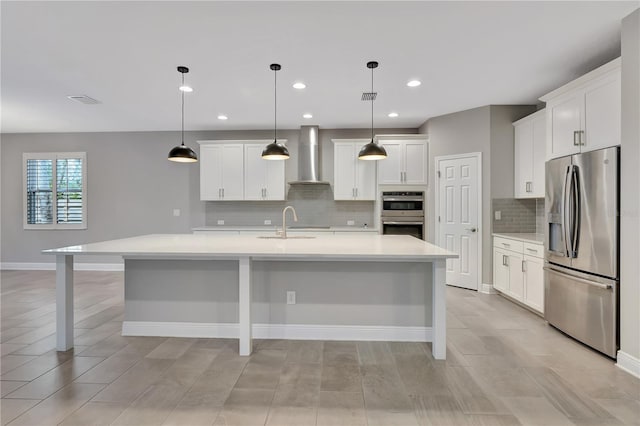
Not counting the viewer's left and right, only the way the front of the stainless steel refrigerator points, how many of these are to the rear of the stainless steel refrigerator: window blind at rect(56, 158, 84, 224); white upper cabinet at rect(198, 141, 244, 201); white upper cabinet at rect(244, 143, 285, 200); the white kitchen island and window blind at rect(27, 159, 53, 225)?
0

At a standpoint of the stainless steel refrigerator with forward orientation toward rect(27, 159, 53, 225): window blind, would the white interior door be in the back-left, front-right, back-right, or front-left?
front-right

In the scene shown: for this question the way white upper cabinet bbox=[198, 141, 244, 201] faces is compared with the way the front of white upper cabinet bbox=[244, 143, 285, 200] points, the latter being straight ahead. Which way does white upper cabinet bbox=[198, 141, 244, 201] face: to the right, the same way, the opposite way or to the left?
the same way

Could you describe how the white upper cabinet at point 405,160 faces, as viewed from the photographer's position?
facing the viewer

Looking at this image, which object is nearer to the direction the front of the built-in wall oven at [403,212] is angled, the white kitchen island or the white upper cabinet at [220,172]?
the white kitchen island

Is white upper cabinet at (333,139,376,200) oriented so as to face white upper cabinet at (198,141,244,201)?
no

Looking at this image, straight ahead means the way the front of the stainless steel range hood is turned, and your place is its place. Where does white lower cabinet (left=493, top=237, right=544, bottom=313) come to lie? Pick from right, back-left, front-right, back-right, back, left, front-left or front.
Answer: front-left

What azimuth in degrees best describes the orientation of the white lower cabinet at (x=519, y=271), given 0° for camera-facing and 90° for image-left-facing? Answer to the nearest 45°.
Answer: approximately 45°

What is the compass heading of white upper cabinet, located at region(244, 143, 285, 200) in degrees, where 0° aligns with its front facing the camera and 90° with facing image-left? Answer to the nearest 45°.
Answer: approximately 0°

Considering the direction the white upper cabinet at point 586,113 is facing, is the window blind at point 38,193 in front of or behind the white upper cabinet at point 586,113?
in front

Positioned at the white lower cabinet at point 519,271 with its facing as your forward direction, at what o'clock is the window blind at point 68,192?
The window blind is roughly at 1 o'clock from the white lower cabinet.

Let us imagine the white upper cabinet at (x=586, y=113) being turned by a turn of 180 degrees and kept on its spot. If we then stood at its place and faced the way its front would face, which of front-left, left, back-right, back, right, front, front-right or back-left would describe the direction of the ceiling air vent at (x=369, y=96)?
back-left

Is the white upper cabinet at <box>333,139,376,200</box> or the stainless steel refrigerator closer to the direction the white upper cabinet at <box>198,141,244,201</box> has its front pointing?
the stainless steel refrigerator

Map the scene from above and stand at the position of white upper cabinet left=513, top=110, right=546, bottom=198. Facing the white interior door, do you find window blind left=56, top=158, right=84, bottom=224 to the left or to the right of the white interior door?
left

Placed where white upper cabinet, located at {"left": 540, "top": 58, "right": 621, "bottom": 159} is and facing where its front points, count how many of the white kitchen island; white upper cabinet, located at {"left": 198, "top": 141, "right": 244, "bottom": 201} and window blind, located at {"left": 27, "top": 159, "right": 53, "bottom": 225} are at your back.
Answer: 0

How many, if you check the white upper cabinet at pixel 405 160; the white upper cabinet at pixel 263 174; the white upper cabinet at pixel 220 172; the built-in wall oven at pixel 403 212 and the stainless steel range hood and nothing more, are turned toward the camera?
5

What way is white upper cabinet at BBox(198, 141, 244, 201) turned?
toward the camera

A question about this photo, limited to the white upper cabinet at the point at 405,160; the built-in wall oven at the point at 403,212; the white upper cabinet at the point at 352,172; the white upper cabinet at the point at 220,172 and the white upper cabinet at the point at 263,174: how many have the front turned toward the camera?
5
